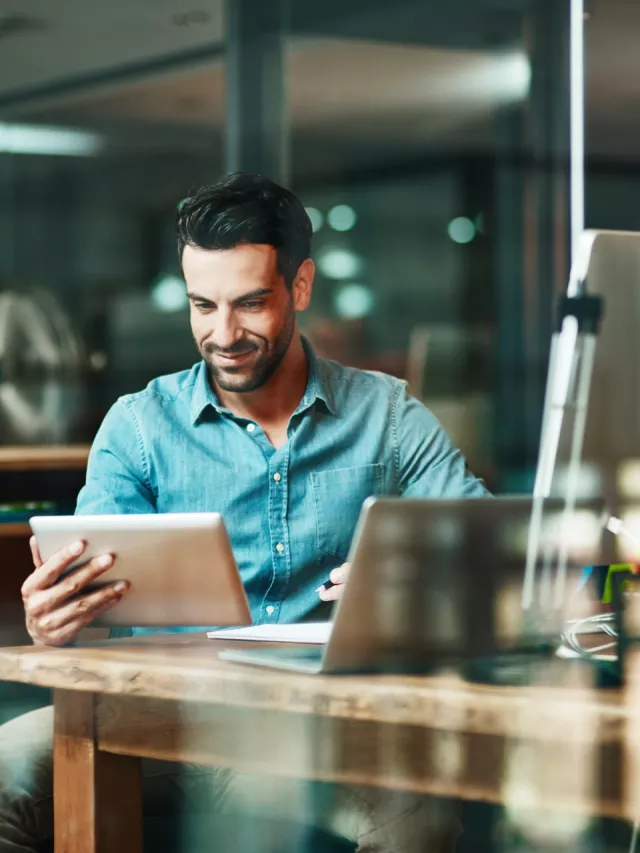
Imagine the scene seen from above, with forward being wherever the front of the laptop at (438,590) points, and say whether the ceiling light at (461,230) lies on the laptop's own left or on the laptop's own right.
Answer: on the laptop's own right

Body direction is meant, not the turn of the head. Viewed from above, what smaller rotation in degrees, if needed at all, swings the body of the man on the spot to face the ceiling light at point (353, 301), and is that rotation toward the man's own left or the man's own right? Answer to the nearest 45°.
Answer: approximately 180°

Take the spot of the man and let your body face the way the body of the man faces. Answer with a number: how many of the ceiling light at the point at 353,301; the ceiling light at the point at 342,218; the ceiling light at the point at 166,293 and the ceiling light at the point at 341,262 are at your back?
4

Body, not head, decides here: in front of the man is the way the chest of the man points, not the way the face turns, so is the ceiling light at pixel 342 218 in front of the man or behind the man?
behind

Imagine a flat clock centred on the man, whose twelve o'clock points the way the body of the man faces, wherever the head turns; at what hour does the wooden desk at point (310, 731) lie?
The wooden desk is roughly at 12 o'clock from the man.

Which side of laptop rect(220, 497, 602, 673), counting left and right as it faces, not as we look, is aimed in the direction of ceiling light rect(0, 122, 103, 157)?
front

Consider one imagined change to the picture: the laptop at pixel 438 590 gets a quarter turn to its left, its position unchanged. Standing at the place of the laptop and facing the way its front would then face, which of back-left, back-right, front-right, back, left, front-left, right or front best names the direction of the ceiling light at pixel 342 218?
back-right

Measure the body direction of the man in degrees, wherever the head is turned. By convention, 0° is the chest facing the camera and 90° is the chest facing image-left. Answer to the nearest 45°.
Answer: approximately 0°

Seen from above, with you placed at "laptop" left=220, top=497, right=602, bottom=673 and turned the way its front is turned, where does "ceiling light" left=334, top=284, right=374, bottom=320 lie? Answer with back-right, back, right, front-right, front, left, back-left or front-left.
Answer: front-right

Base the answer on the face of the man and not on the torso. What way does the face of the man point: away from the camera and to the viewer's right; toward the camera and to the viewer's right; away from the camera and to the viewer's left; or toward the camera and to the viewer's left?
toward the camera and to the viewer's left

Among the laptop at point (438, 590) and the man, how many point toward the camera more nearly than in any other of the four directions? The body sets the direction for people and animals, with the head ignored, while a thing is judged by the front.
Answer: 1

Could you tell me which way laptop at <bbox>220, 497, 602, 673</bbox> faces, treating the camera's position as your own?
facing away from the viewer and to the left of the viewer

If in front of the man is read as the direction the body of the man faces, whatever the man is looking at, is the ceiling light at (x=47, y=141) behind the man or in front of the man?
behind
